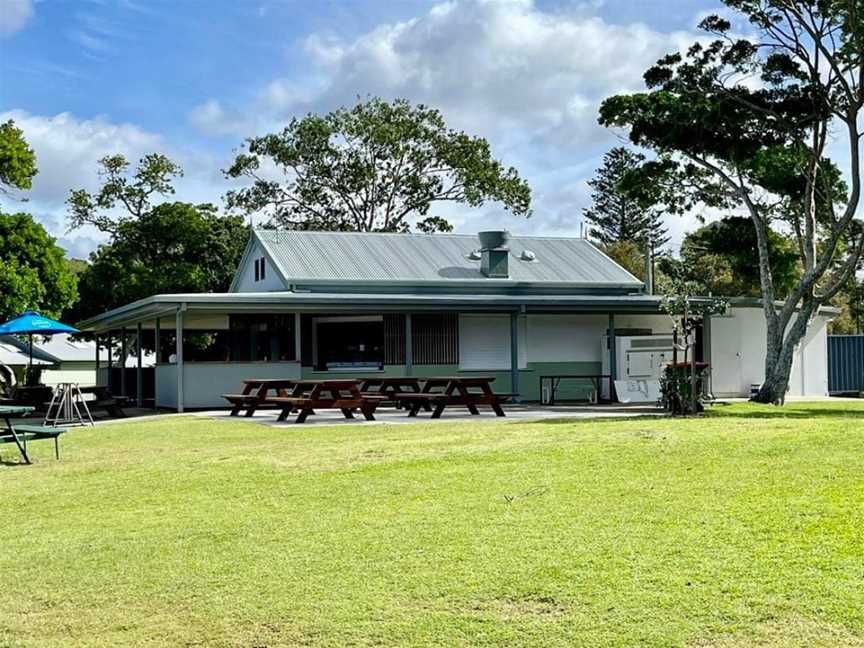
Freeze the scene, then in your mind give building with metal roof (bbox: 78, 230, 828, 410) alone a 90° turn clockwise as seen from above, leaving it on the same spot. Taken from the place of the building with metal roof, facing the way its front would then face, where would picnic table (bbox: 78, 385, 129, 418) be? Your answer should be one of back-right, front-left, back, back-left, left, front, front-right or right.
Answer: front-left

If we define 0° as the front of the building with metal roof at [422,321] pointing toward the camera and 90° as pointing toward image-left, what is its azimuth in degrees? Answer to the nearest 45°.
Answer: approximately 0°

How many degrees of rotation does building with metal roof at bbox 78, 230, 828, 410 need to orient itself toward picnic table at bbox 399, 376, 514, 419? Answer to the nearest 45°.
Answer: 0° — it already faces it

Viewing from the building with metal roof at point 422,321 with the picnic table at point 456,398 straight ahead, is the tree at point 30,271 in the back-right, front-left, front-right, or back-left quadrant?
back-right

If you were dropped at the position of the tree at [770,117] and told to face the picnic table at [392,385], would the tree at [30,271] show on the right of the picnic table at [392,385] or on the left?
right

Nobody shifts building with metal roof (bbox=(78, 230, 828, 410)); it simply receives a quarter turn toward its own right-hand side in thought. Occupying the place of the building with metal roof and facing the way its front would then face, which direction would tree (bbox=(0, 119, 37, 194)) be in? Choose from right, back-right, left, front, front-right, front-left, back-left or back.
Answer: front

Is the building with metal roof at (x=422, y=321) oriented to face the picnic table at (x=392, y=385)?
yes

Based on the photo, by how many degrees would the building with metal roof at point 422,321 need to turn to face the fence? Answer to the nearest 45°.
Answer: approximately 90° to its left

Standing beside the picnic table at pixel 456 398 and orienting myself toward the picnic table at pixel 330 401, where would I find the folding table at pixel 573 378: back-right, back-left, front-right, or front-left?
back-right

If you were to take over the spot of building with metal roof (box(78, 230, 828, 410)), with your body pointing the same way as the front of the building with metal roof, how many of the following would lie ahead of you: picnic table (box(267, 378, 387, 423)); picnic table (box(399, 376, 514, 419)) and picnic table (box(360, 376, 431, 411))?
3

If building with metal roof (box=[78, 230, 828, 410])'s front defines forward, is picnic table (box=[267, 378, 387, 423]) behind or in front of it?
in front

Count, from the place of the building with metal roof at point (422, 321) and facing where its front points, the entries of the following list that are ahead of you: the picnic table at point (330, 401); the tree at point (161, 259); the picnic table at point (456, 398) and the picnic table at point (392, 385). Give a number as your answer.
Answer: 3
